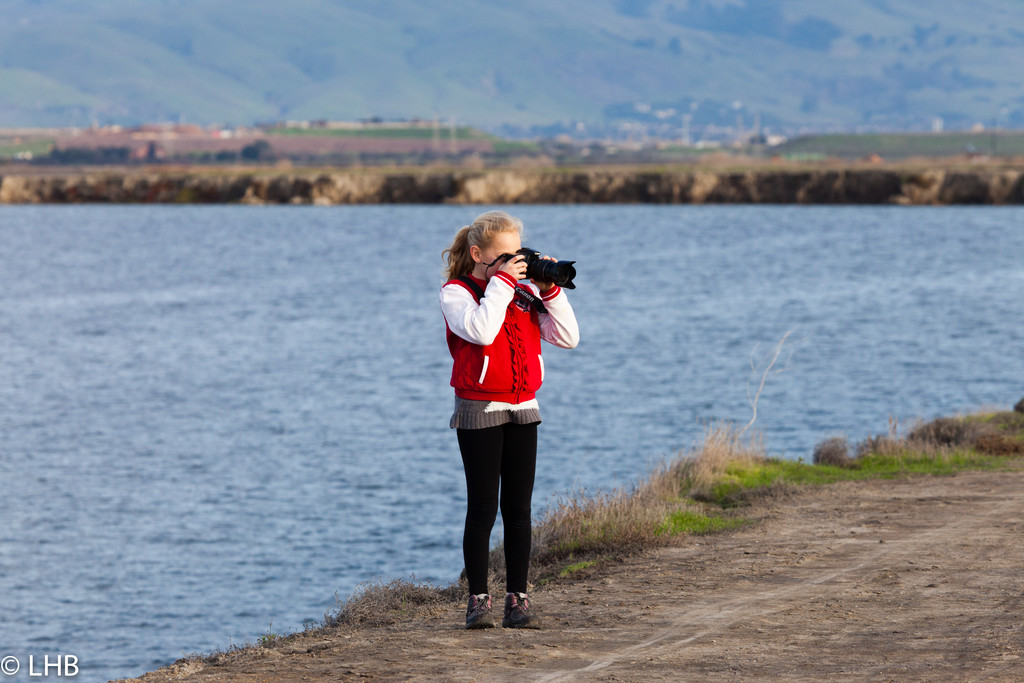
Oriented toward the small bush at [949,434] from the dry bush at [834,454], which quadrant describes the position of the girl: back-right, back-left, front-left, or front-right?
back-right

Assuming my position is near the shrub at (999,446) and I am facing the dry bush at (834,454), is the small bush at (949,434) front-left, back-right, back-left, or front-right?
front-right

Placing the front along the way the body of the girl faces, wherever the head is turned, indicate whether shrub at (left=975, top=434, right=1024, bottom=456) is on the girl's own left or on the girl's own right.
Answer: on the girl's own left

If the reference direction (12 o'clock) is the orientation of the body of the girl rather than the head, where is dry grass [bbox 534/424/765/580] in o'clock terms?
The dry grass is roughly at 8 o'clock from the girl.

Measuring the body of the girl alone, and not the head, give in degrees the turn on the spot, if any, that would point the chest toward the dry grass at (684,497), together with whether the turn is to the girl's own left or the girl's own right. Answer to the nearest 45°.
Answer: approximately 135° to the girl's own left

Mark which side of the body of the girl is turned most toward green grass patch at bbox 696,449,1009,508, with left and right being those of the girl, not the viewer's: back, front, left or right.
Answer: left
